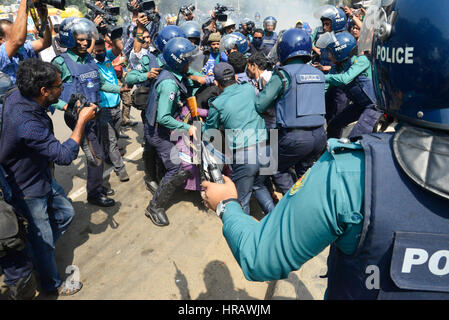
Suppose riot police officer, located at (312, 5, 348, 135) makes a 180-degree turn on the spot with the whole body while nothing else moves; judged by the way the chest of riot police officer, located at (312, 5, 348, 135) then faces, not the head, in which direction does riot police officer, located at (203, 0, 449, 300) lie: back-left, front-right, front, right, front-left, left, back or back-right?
right

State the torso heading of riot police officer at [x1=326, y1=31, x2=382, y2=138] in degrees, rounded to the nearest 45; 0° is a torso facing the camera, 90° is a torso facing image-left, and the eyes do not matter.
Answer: approximately 90°

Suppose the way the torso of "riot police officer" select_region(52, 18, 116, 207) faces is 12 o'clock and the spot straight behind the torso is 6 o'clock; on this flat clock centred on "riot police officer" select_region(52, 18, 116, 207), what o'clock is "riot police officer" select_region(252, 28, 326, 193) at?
"riot police officer" select_region(252, 28, 326, 193) is roughly at 12 o'clock from "riot police officer" select_region(52, 18, 116, 207).

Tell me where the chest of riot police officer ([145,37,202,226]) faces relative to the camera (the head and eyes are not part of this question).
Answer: to the viewer's right

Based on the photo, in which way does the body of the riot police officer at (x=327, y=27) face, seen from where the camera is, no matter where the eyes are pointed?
to the viewer's left

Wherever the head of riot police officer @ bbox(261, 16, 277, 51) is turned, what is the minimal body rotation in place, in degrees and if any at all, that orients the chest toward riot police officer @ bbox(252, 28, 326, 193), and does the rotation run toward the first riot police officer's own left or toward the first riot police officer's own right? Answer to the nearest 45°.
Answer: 0° — they already face them

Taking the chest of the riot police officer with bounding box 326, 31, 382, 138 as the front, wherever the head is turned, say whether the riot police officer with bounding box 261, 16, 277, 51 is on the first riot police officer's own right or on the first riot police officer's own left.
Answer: on the first riot police officer's own right

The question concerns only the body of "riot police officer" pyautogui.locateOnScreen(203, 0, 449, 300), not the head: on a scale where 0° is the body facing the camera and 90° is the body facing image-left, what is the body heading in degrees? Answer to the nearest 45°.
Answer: approximately 135°
